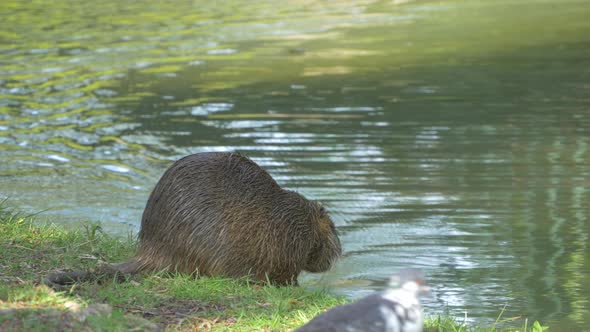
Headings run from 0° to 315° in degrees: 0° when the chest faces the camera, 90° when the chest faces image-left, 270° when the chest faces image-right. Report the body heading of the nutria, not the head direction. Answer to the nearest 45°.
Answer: approximately 270°
